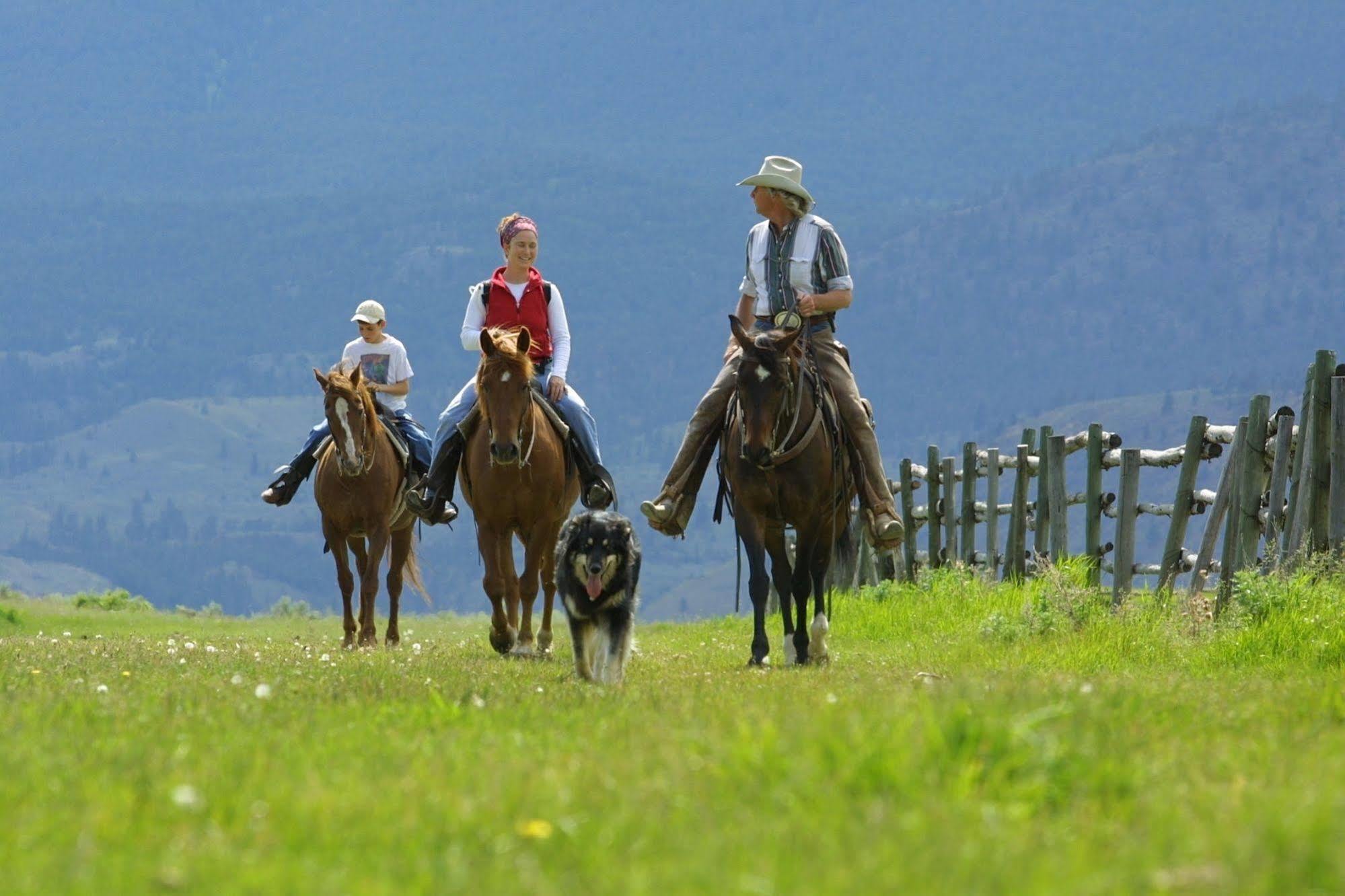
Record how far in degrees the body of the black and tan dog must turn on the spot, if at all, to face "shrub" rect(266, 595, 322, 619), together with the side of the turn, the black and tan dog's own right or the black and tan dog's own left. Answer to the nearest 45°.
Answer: approximately 180°

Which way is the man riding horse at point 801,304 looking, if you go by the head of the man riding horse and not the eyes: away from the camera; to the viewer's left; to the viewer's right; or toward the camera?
to the viewer's left

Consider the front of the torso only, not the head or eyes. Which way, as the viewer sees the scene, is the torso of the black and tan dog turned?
toward the camera

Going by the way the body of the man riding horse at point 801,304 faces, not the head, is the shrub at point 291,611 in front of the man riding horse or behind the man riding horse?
behind

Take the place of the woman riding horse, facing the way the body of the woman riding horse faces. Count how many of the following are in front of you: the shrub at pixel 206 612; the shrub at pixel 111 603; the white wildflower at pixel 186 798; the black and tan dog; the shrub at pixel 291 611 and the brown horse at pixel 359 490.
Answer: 2

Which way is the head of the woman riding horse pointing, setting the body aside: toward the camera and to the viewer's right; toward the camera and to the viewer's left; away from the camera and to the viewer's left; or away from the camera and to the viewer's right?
toward the camera and to the viewer's right

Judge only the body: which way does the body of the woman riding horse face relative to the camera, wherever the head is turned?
toward the camera

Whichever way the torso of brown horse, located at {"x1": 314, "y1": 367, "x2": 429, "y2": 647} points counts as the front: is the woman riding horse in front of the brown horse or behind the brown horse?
in front

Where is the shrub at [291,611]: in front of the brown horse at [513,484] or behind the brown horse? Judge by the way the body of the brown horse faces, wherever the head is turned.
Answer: behind

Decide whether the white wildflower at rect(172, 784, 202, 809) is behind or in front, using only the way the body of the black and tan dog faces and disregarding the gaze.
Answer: in front

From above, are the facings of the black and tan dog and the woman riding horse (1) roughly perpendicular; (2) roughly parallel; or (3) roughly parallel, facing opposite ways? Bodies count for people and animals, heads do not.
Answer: roughly parallel

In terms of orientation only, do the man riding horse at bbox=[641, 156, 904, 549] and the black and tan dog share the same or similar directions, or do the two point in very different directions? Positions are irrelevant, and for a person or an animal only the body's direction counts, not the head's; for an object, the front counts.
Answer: same or similar directions

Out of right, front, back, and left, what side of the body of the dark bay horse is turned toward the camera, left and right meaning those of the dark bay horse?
front

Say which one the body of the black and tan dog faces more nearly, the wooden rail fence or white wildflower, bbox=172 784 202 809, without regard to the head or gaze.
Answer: the white wildflower

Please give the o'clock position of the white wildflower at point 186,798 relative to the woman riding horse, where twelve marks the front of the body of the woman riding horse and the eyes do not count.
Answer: The white wildflower is roughly at 12 o'clock from the woman riding horse.

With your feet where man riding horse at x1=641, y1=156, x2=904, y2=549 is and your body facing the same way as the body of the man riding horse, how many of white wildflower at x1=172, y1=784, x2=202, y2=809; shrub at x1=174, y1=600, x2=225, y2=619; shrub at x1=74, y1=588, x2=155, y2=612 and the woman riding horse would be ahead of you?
1
